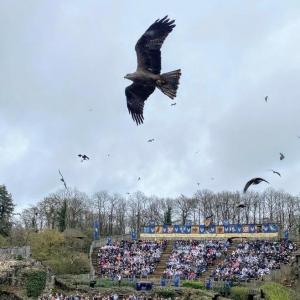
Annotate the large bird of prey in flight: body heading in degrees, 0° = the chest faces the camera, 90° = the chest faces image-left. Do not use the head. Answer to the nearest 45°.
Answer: approximately 90°

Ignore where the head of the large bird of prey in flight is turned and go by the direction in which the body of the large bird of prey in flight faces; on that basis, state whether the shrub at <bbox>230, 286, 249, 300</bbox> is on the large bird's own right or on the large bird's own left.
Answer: on the large bird's own right

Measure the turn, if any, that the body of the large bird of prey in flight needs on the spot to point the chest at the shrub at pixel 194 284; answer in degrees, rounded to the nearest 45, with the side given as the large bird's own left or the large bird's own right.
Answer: approximately 90° to the large bird's own right

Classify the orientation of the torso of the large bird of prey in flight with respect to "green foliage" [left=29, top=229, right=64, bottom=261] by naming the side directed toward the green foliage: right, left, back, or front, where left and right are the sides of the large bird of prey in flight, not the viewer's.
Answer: right

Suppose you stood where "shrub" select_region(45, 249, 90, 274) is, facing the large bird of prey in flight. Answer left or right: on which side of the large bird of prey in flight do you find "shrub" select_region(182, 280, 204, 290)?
left
